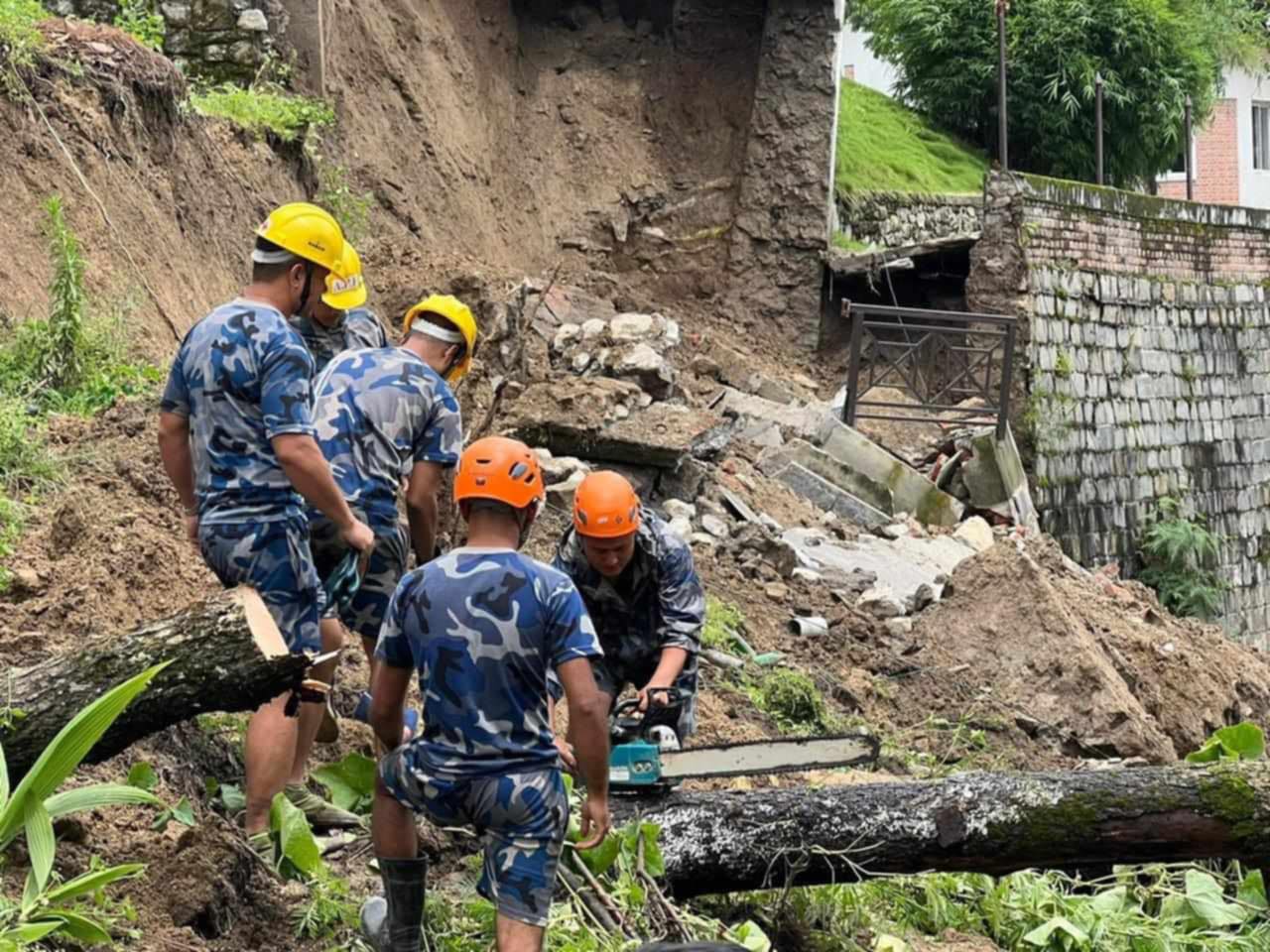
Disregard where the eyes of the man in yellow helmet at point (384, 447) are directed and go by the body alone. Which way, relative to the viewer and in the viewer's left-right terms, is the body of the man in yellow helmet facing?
facing away from the viewer and to the right of the viewer

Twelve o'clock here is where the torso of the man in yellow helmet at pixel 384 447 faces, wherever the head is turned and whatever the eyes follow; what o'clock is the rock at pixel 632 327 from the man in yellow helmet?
The rock is roughly at 11 o'clock from the man in yellow helmet.

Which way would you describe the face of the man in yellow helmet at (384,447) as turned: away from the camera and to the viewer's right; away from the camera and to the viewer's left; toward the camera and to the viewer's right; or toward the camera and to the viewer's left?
away from the camera and to the viewer's right

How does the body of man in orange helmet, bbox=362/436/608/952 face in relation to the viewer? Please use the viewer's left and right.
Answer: facing away from the viewer

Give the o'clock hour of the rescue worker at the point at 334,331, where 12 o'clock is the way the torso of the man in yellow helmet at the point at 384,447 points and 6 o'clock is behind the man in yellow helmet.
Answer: The rescue worker is roughly at 10 o'clock from the man in yellow helmet.

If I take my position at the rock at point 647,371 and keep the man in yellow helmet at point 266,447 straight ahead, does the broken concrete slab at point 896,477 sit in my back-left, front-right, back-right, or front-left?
back-left

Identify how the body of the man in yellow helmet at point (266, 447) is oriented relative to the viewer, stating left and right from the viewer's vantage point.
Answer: facing away from the viewer and to the right of the viewer

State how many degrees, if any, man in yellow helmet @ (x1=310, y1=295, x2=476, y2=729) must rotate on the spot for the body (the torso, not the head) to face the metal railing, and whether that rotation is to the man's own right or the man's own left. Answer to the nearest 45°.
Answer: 0° — they already face it

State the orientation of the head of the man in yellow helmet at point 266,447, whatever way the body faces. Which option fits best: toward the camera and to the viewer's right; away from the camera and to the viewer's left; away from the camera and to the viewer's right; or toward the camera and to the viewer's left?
away from the camera and to the viewer's right

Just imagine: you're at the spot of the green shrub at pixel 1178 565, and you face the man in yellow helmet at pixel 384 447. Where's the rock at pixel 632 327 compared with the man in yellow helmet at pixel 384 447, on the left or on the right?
right
